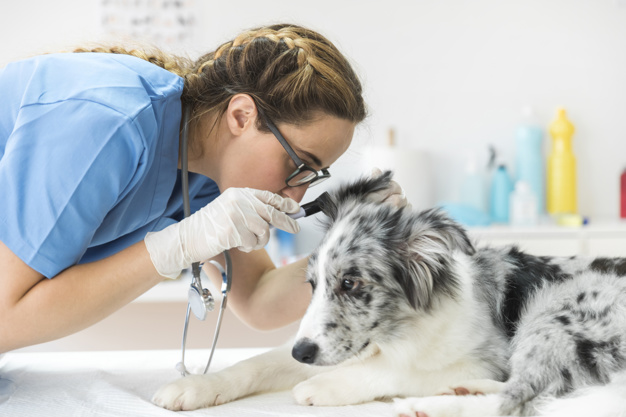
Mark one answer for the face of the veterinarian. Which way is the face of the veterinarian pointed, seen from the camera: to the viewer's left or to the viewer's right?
to the viewer's right

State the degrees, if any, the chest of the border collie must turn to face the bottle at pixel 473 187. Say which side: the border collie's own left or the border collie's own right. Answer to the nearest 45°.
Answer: approximately 90° to the border collie's own right

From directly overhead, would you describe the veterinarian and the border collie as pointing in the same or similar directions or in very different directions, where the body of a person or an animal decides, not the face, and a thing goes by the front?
very different directions

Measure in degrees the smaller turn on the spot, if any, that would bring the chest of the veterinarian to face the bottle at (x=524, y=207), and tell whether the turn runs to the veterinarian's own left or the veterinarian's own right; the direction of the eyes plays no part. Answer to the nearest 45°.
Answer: approximately 45° to the veterinarian's own left

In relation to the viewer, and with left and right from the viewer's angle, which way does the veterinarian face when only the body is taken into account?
facing to the right of the viewer

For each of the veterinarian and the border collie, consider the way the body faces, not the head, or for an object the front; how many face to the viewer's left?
1

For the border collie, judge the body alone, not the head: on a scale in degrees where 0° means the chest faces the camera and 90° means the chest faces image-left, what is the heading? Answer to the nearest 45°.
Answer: approximately 90°
